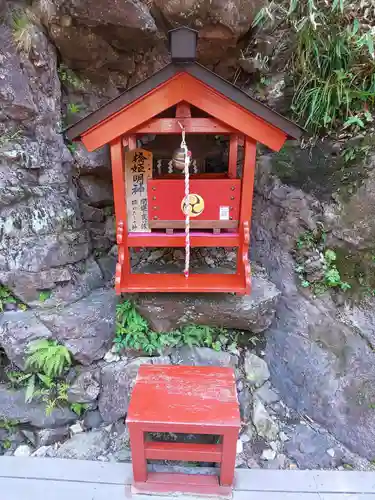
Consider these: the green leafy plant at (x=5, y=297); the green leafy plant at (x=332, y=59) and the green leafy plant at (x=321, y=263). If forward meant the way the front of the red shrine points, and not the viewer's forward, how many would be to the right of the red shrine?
1

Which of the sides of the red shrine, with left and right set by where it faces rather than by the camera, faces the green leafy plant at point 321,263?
left

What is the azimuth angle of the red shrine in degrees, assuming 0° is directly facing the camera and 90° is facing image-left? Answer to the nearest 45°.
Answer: approximately 0°

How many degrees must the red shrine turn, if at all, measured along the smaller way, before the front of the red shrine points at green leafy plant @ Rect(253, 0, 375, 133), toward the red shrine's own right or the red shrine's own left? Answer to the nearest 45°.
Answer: approximately 135° to the red shrine's own left

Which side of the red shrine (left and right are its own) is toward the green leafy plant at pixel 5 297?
right
